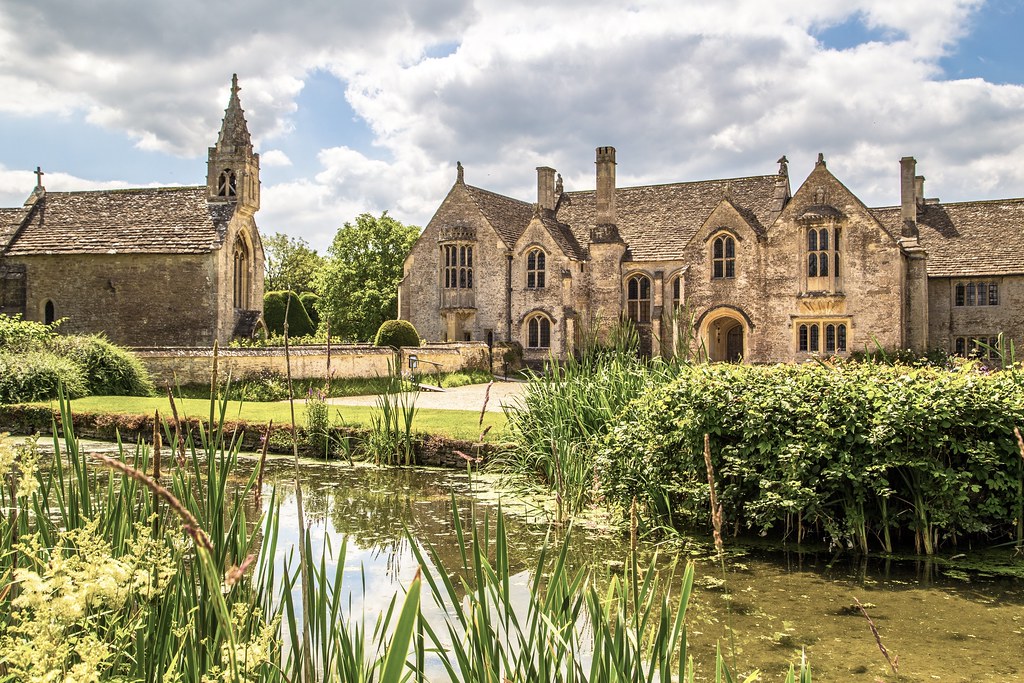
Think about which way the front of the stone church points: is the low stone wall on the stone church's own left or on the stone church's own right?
on the stone church's own right

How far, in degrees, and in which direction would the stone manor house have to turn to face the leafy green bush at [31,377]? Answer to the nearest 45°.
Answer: approximately 45° to its right

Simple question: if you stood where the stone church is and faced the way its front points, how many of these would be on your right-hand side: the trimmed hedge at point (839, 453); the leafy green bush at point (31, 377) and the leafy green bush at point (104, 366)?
3

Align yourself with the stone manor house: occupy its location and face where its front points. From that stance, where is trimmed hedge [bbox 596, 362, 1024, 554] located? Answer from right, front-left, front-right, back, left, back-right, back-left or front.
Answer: front

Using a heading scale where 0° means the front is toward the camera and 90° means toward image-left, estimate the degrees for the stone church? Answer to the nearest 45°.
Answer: approximately 270°

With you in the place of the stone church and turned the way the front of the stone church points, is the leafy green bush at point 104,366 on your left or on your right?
on your right

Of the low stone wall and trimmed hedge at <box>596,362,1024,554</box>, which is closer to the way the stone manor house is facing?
the trimmed hedge

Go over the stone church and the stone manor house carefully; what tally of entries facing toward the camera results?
1

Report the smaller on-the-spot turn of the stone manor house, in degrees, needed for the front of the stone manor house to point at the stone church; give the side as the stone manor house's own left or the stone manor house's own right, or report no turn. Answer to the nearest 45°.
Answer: approximately 90° to the stone manor house's own right

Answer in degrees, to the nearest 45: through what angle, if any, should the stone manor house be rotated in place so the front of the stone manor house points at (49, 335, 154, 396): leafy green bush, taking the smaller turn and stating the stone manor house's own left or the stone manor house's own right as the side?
approximately 45° to the stone manor house's own right

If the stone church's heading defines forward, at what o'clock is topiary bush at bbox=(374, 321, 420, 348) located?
The topiary bush is roughly at 1 o'clock from the stone church.

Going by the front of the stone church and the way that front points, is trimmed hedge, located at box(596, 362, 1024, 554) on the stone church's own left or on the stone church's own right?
on the stone church's own right

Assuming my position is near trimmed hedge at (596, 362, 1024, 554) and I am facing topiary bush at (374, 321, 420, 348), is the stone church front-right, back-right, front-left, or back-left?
front-left

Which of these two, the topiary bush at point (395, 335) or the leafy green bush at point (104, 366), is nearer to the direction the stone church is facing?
the topiary bush

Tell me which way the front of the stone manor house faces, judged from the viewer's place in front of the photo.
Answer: facing the viewer
